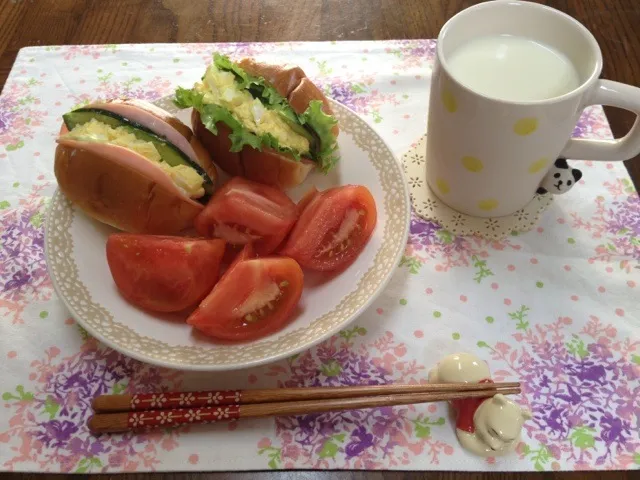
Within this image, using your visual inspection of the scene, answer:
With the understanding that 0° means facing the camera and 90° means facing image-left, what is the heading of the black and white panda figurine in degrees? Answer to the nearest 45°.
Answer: approximately 0°
